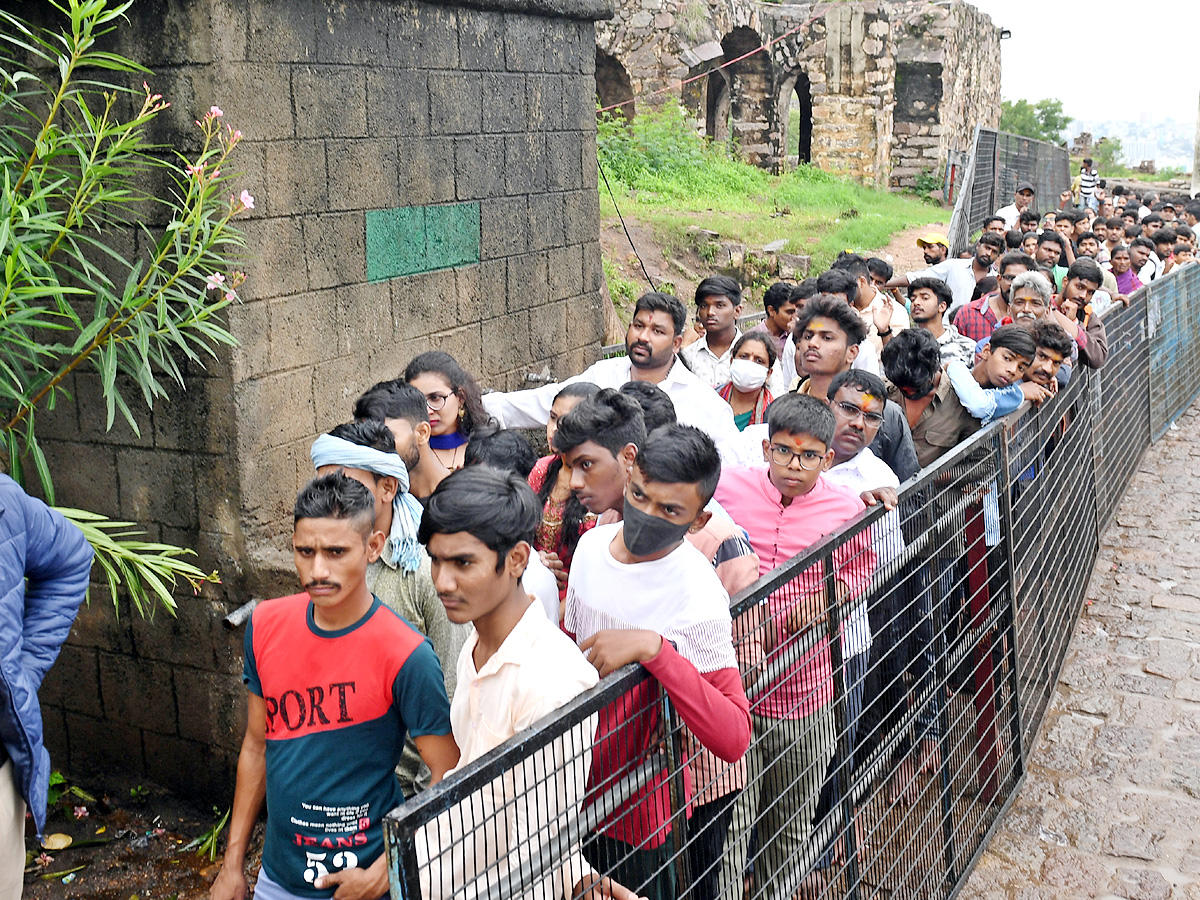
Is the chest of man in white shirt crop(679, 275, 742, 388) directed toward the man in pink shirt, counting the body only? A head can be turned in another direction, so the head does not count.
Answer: yes

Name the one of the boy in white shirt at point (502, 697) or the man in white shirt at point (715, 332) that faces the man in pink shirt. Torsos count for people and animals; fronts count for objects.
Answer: the man in white shirt

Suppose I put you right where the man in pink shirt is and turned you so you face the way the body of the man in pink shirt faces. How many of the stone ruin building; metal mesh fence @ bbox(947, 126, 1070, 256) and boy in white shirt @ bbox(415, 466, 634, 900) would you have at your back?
2

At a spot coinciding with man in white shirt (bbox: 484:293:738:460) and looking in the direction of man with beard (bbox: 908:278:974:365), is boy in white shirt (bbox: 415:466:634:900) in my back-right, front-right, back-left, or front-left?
back-right

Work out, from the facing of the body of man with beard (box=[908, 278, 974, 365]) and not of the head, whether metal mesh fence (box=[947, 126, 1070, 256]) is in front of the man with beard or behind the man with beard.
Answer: behind

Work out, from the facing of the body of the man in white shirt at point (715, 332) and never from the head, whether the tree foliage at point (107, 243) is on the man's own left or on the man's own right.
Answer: on the man's own right

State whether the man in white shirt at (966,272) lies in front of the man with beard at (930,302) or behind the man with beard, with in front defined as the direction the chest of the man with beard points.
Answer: behind

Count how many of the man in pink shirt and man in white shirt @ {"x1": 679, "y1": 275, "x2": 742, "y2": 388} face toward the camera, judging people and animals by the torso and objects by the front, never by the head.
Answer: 2
